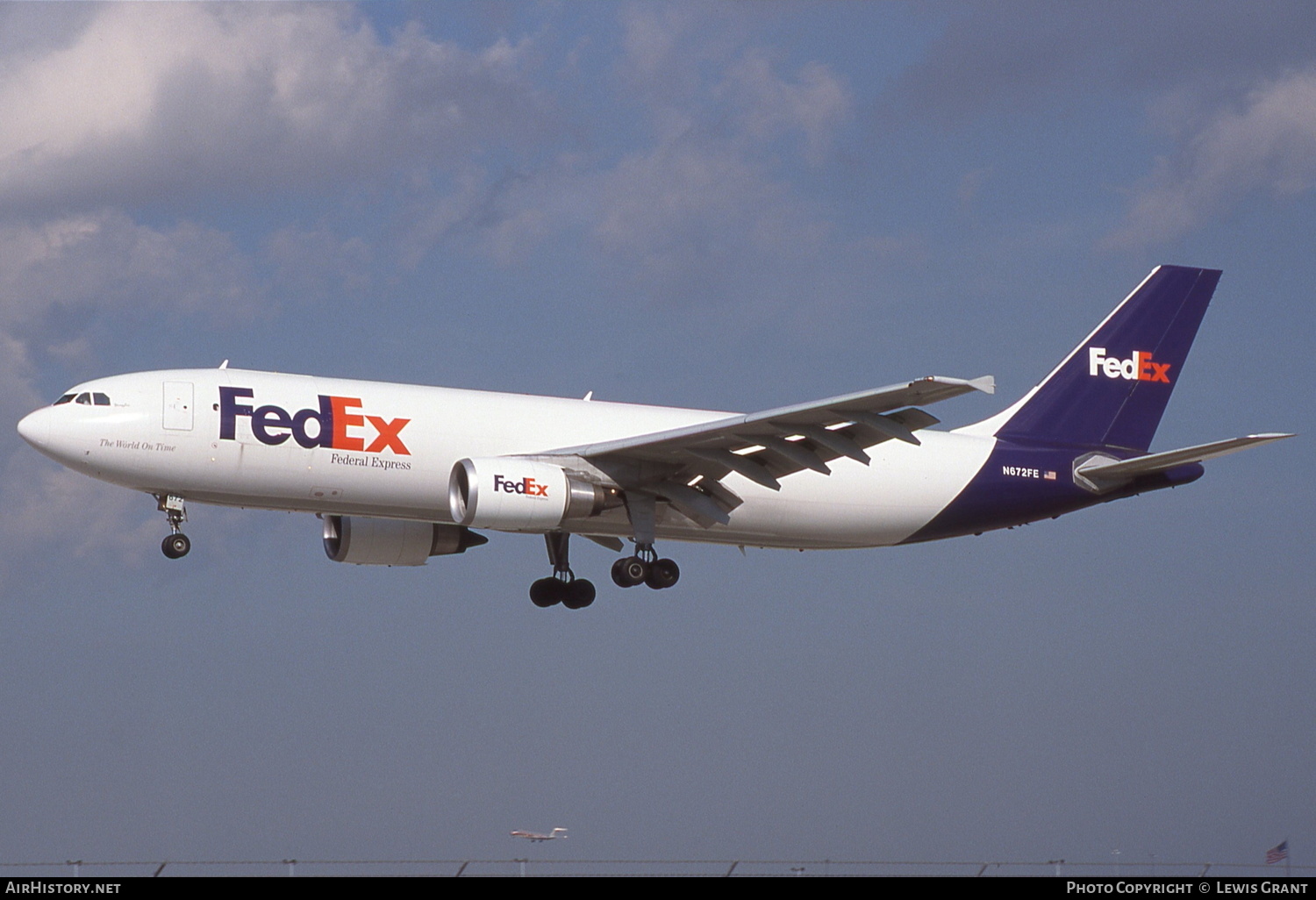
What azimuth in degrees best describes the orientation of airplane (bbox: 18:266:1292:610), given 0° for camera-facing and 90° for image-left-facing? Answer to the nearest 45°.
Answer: approximately 90°
